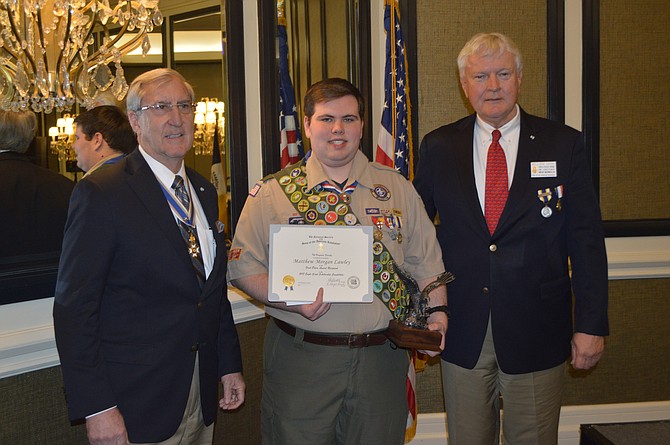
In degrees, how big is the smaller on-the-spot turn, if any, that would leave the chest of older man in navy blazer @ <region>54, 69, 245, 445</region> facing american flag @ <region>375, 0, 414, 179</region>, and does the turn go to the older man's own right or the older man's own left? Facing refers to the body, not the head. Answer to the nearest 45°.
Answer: approximately 90° to the older man's own left

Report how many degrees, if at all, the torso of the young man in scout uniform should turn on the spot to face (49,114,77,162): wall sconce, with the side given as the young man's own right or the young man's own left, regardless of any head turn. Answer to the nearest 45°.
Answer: approximately 135° to the young man's own right

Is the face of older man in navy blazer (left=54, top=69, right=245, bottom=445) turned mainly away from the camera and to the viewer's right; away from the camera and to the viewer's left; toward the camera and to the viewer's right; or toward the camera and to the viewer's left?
toward the camera and to the viewer's right

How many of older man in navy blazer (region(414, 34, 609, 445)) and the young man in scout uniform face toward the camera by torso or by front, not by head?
2

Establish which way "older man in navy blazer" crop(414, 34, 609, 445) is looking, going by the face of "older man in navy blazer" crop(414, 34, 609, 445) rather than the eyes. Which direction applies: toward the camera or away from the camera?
toward the camera

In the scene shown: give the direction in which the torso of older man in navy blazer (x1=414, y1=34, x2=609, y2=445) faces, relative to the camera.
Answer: toward the camera

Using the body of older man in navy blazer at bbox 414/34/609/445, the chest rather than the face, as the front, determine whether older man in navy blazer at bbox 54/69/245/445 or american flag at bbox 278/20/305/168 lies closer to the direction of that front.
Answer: the older man in navy blazer

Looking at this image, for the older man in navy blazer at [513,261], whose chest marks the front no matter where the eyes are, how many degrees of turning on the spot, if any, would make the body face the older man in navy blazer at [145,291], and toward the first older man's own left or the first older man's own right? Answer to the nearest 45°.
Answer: approximately 45° to the first older man's own right

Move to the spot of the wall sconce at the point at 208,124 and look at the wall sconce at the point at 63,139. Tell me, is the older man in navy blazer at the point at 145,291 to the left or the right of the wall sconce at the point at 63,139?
left

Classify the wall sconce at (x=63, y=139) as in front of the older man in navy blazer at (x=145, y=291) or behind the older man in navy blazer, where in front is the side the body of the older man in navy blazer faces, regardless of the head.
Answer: behind

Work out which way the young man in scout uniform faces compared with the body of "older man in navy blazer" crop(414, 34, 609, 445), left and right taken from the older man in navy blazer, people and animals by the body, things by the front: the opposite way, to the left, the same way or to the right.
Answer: the same way
